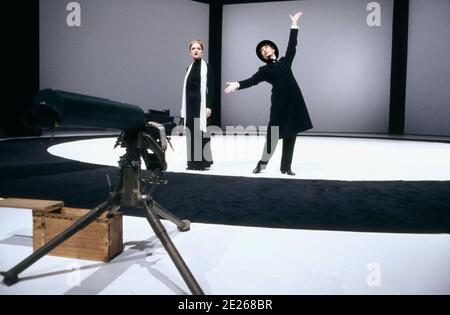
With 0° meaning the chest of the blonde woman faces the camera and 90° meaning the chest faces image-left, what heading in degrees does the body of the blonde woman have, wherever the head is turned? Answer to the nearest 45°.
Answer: approximately 45°

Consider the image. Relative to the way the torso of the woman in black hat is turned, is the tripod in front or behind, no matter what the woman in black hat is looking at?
in front

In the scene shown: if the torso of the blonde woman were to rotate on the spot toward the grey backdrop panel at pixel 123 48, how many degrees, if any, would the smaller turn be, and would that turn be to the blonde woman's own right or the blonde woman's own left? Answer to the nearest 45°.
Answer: approximately 135° to the blonde woman's own right

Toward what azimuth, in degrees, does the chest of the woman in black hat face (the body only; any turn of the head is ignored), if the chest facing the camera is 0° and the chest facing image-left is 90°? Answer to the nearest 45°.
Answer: approximately 0°

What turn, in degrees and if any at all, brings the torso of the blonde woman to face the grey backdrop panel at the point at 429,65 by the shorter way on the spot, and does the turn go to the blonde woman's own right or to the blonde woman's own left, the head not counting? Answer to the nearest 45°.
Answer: approximately 180°

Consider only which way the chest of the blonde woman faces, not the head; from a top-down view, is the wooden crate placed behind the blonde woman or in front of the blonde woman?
in front

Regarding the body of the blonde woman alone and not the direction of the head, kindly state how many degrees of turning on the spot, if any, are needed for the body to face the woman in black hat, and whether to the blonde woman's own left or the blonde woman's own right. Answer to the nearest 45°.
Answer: approximately 90° to the blonde woman's own left

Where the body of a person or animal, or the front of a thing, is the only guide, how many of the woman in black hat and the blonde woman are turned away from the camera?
0

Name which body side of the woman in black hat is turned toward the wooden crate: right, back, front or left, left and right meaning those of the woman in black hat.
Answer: front

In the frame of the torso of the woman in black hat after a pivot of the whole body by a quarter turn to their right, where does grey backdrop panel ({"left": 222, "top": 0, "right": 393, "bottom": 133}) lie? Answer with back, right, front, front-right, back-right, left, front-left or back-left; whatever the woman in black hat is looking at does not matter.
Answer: right
